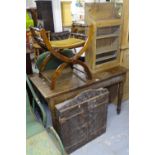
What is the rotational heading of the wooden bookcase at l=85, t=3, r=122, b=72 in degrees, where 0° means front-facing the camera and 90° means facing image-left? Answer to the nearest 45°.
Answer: approximately 315°

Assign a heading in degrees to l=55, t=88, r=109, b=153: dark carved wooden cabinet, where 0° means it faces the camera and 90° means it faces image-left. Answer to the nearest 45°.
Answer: approximately 315°
